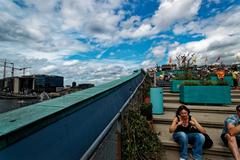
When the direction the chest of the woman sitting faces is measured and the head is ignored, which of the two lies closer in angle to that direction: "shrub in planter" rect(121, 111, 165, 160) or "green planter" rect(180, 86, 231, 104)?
the shrub in planter

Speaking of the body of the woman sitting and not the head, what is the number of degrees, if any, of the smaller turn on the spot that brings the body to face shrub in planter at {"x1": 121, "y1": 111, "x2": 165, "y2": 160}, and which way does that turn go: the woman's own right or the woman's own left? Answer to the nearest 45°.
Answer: approximately 45° to the woman's own right

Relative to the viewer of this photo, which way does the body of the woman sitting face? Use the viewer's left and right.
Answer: facing the viewer

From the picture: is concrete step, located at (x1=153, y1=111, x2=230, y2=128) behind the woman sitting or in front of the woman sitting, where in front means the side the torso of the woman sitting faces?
behind

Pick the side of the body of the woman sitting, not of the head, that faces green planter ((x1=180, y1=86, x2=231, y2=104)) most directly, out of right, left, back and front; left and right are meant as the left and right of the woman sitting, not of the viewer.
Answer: back
